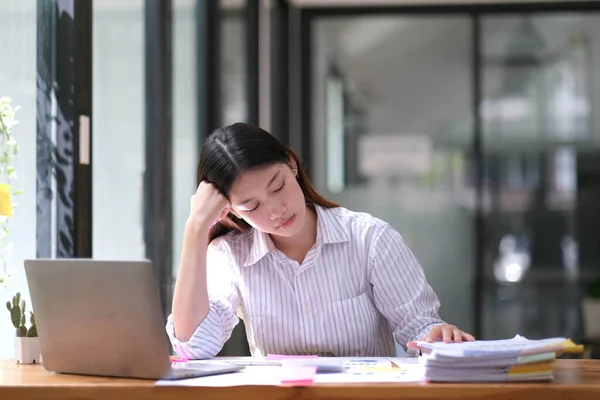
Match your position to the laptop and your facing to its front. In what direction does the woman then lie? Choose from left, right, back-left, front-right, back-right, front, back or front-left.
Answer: front

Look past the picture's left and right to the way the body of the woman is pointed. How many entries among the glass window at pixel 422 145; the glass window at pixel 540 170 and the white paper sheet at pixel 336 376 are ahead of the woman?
1

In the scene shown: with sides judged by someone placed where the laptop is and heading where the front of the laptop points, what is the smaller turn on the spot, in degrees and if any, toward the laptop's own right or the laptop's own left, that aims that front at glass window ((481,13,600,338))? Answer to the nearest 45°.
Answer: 0° — it already faces it

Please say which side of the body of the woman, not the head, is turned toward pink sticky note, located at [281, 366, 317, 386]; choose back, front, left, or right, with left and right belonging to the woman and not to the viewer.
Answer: front

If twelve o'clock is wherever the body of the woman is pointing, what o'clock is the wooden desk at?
The wooden desk is roughly at 12 o'clock from the woman.

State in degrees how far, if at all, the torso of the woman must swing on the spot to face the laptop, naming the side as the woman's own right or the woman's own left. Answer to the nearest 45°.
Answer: approximately 45° to the woman's own right

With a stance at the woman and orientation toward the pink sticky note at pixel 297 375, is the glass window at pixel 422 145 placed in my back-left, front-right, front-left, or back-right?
back-left

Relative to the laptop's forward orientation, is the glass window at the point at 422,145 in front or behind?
in front

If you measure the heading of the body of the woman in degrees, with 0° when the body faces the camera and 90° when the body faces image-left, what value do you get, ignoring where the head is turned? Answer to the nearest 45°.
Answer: approximately 0°

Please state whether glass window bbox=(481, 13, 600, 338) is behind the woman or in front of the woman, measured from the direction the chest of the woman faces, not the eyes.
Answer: behind

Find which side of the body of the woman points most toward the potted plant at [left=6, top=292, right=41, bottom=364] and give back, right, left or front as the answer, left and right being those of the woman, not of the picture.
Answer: right
